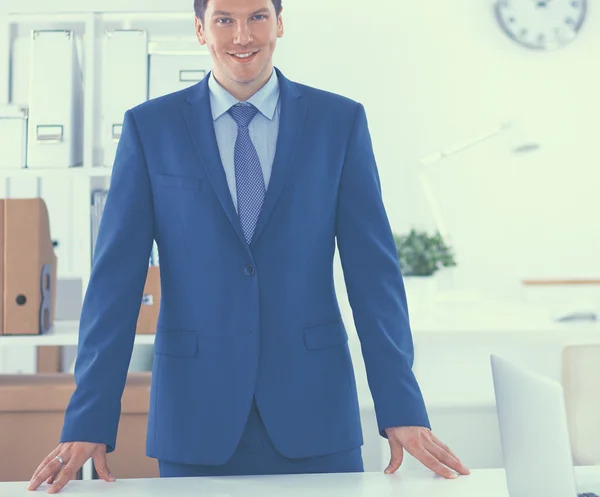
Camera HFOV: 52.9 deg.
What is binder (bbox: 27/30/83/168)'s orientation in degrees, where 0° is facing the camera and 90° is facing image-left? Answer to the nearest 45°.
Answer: approximately 0°

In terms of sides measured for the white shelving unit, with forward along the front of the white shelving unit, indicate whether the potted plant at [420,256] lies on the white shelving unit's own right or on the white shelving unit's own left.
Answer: on the white shelving unit's own left

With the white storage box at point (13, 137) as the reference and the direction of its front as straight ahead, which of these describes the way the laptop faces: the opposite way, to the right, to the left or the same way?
to the left

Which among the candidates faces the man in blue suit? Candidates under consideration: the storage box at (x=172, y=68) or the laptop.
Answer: the storage box
